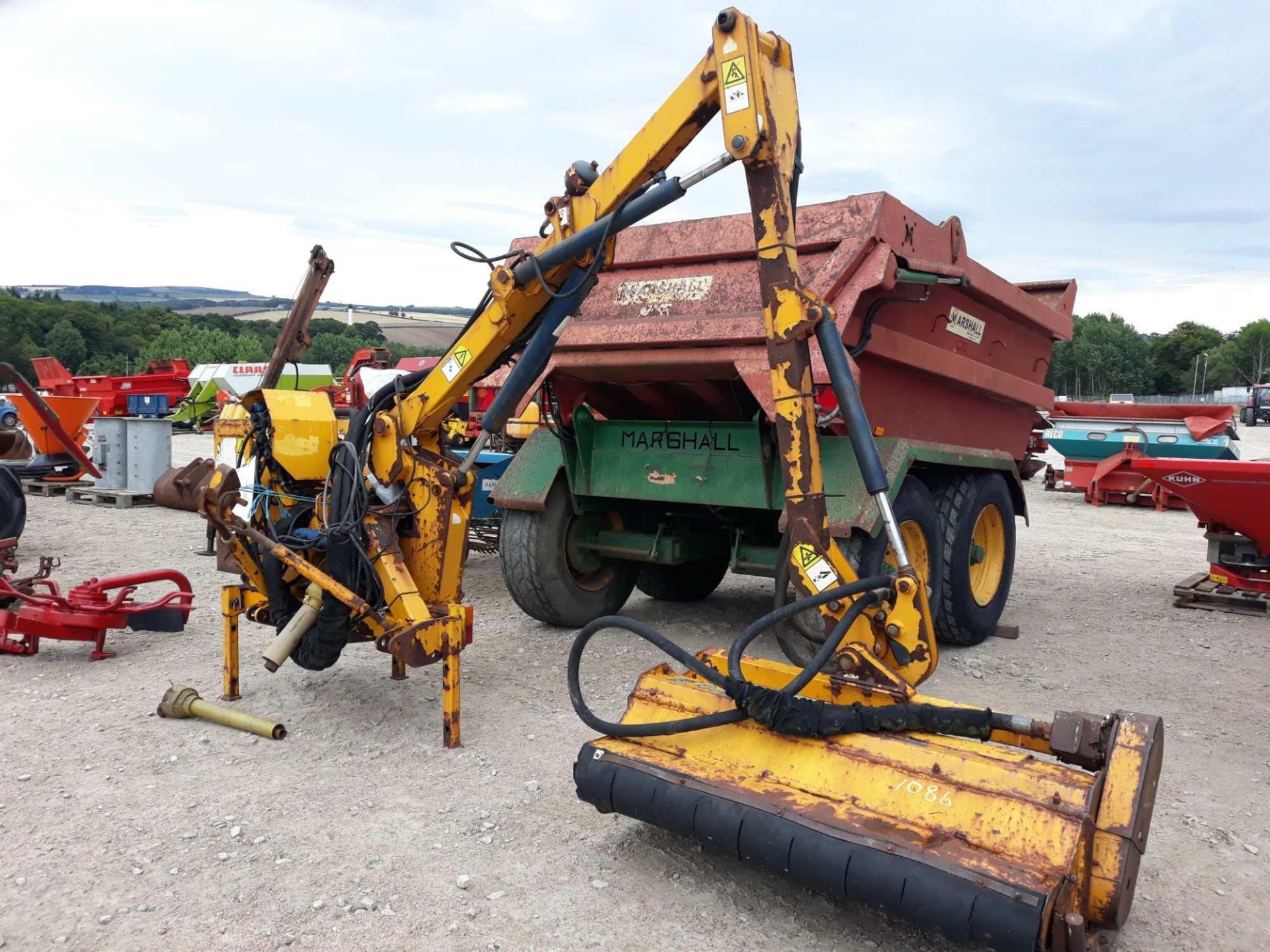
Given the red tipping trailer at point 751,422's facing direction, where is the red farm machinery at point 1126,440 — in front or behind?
in front

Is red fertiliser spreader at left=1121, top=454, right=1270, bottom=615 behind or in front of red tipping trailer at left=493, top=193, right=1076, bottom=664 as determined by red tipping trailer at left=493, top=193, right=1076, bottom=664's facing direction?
in front

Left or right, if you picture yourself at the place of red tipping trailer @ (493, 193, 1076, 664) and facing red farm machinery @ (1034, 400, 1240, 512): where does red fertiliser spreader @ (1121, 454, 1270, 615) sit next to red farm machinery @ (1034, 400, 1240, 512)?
right

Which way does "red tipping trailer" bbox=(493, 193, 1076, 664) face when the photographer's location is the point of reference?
facing away from the viewer and to the right of the viewer

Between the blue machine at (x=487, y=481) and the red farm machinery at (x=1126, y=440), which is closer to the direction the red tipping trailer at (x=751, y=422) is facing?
the red farm machinery

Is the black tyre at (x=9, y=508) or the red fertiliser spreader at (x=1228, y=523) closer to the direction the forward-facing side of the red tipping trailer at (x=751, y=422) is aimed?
the red fertiliser spreader

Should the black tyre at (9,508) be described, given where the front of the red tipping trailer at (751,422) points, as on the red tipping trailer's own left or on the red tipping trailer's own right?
on the red tipping trailer's own left

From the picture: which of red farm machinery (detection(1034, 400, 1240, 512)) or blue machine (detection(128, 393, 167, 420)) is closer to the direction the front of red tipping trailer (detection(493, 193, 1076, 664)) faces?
the red farm machinery

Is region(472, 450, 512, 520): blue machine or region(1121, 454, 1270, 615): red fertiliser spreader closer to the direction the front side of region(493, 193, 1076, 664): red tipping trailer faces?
the red fertiliser spreader

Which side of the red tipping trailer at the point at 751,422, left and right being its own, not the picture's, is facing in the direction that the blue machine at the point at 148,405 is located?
left

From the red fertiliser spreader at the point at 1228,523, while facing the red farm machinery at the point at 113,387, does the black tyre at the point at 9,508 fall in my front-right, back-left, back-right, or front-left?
front-left

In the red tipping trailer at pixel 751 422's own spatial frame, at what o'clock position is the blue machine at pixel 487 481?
The blue machine is roughly at 9 o'clock from the red tipping trailer.

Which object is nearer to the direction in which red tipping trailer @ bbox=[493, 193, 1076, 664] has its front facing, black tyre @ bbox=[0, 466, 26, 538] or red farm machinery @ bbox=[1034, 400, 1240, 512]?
the red farm machinery

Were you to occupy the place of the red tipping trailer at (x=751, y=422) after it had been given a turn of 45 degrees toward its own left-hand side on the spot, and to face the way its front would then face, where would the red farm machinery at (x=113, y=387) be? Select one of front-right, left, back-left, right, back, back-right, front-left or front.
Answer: front-left
